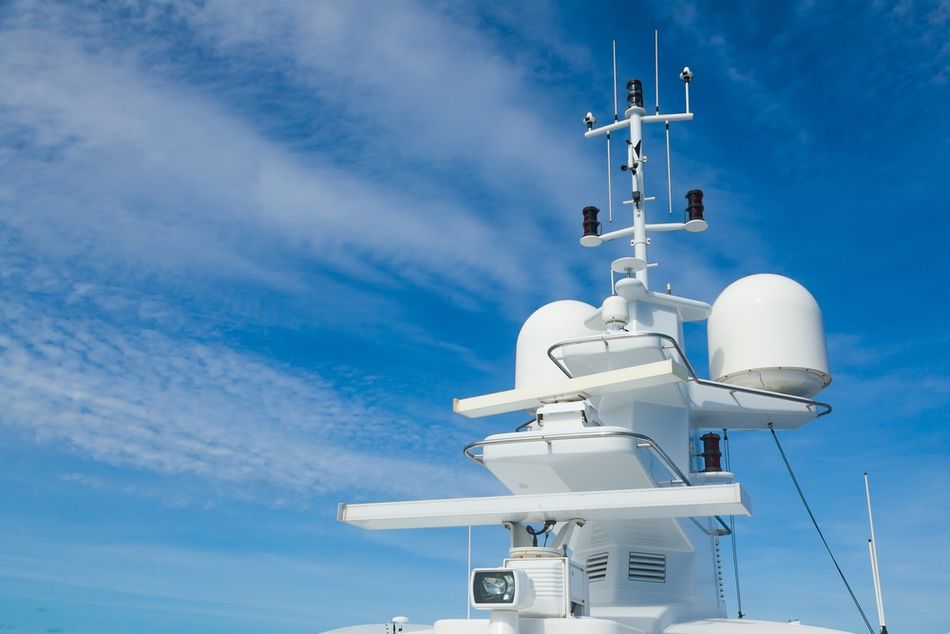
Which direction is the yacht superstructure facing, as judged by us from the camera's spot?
facing the viewer and to the left of the viewer
